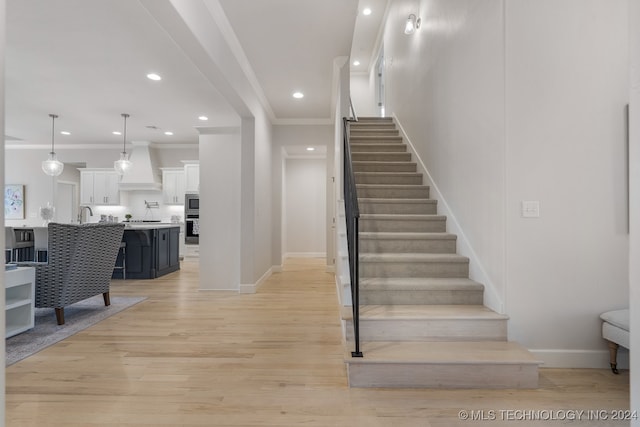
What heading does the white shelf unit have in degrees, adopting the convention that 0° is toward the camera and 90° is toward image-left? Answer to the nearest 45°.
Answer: approximately 315°

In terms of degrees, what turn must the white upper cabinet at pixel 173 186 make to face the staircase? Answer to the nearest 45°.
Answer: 0° — it already faces it

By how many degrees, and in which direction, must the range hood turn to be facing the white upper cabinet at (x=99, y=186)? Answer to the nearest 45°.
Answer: approximately 135° to its right

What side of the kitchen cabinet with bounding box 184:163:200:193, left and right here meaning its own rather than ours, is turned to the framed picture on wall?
right

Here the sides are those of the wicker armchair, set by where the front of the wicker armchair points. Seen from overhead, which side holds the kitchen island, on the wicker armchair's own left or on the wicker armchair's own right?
on the wicker armchair's own right

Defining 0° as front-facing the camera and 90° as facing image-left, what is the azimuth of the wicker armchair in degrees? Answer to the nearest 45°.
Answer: approximately 135°

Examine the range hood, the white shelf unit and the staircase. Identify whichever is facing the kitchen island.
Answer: the range hood

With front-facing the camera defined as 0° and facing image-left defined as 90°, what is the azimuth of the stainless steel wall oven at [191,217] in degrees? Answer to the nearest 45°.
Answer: approximately 0°

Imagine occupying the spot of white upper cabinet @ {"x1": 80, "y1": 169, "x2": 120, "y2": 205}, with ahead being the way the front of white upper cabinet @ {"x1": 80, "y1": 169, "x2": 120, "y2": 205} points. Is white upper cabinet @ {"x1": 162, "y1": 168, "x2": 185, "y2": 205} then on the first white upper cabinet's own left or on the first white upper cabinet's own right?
on the first white upper cabinet's own left

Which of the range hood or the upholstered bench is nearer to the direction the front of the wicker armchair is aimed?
the range hood

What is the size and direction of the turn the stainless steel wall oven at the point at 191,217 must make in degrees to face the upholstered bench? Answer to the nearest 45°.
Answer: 0° — it already faces it

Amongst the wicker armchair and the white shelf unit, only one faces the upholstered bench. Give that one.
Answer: the white shelf unit

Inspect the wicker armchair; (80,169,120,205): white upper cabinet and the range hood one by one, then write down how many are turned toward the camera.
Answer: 2

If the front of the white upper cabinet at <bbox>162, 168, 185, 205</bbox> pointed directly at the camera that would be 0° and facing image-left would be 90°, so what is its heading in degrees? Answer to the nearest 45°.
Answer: approximately 0°
